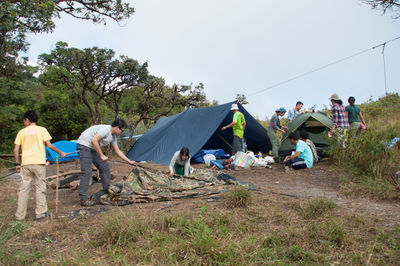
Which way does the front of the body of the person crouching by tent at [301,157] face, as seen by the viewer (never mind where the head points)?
to the viewer's left

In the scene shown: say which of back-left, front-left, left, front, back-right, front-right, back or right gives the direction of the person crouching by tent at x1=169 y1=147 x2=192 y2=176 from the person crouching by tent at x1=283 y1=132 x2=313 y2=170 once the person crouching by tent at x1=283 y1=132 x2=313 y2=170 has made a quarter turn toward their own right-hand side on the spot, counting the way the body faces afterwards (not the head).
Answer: back-left

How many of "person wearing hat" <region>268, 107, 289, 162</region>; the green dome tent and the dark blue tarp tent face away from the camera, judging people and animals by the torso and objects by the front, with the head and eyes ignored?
0

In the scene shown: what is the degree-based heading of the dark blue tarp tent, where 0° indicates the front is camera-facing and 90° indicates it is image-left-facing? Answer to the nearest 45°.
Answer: approximately 315°

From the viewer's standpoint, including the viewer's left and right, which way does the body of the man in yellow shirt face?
facing away from the viewer

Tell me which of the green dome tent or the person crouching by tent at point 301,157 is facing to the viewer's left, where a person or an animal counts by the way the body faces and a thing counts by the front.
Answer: the person crouching by tent

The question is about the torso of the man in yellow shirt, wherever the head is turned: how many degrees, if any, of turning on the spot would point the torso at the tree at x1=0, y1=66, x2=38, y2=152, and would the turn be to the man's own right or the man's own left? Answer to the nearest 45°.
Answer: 0° — they already face it

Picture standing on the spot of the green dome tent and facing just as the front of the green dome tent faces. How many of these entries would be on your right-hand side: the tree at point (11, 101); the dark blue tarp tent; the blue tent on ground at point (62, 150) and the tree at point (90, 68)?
4

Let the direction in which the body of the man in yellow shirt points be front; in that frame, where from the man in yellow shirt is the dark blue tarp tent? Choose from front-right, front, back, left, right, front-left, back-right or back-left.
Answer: front-right

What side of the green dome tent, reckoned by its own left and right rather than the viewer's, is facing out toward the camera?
front

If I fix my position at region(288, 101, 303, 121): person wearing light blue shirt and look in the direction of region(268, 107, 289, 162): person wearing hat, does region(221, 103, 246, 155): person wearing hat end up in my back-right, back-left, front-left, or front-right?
front-right
